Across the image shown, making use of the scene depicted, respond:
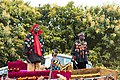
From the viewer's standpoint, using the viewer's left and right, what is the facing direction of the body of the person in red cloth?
facing the viewer and to the right of the viewer

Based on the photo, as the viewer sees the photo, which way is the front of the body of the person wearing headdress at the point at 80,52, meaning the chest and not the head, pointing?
toward the camera

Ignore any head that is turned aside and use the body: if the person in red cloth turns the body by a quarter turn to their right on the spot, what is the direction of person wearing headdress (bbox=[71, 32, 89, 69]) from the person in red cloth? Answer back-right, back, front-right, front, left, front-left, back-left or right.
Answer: back-left
